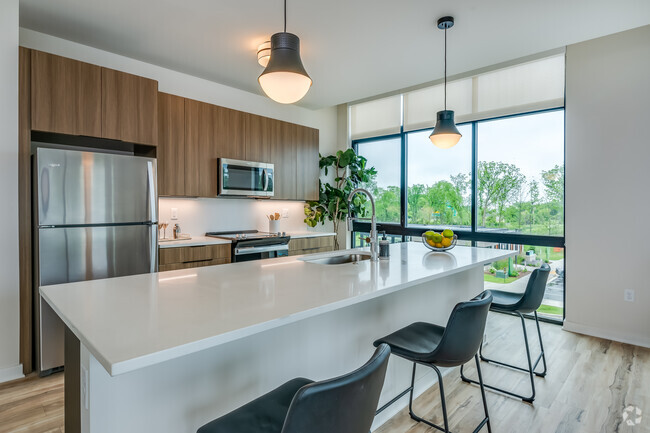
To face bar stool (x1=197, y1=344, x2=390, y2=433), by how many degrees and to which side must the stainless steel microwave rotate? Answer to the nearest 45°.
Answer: approximately 45° to its right

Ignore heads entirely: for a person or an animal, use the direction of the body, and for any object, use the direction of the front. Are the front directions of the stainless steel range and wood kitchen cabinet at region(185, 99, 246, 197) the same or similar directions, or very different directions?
same or similar directions

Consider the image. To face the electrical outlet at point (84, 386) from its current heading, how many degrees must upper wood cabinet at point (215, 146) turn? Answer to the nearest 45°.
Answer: approximately 45° to its right

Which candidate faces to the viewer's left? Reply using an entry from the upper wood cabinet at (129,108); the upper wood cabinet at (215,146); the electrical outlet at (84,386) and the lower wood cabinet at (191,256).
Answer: the electrical outlet

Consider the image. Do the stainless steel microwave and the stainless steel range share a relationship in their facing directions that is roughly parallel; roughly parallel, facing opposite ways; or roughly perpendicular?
roughly parallel

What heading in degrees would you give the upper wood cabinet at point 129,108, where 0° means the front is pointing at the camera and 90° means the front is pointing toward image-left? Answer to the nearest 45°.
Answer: approximately 315°

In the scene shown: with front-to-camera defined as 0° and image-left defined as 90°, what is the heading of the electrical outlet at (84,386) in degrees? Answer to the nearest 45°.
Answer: approximately 90°

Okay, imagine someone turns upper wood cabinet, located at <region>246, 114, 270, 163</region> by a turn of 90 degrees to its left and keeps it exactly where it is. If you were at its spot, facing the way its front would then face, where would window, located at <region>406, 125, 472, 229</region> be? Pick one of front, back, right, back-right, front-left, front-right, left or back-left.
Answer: front-right

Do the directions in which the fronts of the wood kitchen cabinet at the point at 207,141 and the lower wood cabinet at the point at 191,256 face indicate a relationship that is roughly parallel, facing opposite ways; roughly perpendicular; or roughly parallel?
roughly parallel

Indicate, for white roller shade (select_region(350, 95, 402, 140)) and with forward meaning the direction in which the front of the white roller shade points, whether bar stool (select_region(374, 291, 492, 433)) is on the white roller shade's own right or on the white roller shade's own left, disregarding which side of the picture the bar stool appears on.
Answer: on the white roller shade's own left

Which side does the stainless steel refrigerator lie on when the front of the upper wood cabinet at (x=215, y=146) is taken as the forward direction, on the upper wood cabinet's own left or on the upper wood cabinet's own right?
on the upper wood cabinet's own right

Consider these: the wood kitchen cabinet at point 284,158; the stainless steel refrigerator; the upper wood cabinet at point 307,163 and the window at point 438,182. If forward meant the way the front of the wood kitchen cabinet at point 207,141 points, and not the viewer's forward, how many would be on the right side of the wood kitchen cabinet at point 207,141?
1
